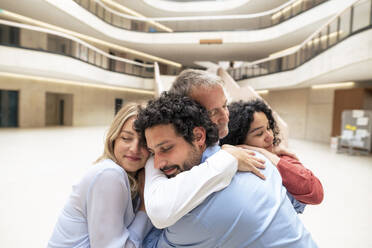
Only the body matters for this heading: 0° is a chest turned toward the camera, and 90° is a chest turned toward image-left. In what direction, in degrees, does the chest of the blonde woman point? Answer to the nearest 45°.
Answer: approximately 270°

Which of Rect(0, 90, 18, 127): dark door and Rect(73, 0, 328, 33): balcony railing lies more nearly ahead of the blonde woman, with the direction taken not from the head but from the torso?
the balcony railing

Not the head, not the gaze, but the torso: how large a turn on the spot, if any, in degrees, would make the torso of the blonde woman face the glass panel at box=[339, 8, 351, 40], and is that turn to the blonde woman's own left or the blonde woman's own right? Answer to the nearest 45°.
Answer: approximately 45° to the blonde woman's own left

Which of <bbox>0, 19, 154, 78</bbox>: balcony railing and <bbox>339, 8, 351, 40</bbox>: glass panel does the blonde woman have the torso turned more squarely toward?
the glass panel

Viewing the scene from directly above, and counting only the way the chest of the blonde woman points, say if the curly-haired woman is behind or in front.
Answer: in front

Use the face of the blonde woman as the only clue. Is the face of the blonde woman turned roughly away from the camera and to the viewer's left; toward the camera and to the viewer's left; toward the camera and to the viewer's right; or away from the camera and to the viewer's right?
toward the camera and to the viewer's right

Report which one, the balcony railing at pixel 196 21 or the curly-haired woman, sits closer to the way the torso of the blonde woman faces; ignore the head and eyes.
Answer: the curly-haired woman
